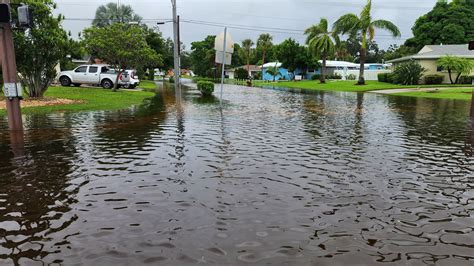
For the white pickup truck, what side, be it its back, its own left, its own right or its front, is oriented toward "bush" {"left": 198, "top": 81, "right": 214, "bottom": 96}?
back

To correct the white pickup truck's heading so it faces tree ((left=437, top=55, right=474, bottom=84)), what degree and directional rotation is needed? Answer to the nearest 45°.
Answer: approximately 180°

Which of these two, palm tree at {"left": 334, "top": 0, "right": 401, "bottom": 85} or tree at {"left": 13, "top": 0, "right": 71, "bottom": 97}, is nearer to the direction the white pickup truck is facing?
the tree

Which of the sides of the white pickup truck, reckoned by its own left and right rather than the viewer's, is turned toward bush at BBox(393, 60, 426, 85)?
back

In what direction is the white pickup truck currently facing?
to the viewer's left

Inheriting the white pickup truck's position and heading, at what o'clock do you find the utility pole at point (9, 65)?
The utility pole is roughly at 9 o'clock from the white pickup truck.

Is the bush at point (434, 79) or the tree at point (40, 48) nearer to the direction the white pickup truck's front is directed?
the tree

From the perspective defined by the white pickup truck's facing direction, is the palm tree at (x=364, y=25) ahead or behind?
behind

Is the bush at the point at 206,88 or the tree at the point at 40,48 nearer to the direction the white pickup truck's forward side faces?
the tree

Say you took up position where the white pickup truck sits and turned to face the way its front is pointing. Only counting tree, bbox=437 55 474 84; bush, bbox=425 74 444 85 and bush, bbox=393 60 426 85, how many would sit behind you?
3
